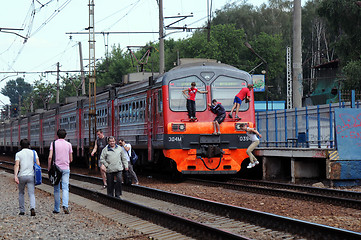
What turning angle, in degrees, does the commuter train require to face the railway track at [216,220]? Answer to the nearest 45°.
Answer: approximately 45° to its right

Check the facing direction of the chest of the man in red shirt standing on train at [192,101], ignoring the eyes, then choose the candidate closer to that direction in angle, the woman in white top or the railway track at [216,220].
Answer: the railway track

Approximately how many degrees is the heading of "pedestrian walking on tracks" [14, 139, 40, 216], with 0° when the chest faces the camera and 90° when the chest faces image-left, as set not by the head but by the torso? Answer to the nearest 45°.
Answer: approximately 180°

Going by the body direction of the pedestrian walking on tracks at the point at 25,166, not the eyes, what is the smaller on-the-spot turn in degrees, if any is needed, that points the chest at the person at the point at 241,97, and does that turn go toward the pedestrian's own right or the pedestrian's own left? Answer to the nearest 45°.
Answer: approximately 45° to the pedestrian's own right

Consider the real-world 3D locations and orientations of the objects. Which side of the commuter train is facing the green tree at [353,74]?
left

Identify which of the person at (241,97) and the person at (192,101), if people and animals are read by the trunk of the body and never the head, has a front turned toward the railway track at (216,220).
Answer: the person at (192,101)

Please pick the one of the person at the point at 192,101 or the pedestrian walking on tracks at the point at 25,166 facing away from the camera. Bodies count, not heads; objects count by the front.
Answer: the pedestrian walking on tracks

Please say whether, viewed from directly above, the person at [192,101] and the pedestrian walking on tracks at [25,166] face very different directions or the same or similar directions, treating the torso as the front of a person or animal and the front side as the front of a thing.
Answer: very different directions
